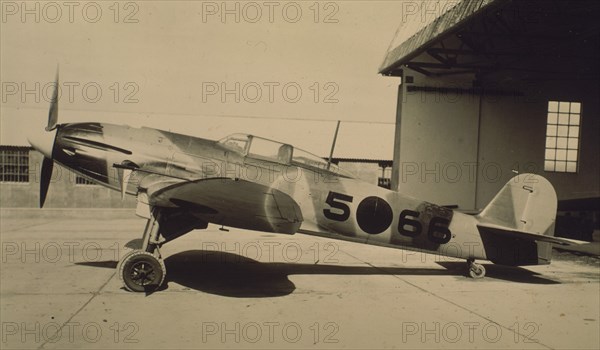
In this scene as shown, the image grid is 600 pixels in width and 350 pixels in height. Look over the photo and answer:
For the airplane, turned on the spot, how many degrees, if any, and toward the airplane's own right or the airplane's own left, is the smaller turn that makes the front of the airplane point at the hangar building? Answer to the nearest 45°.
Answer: approximately 135° to the airplane's own right

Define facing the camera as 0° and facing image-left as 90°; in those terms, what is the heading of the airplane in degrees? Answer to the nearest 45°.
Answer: approximately 90°
